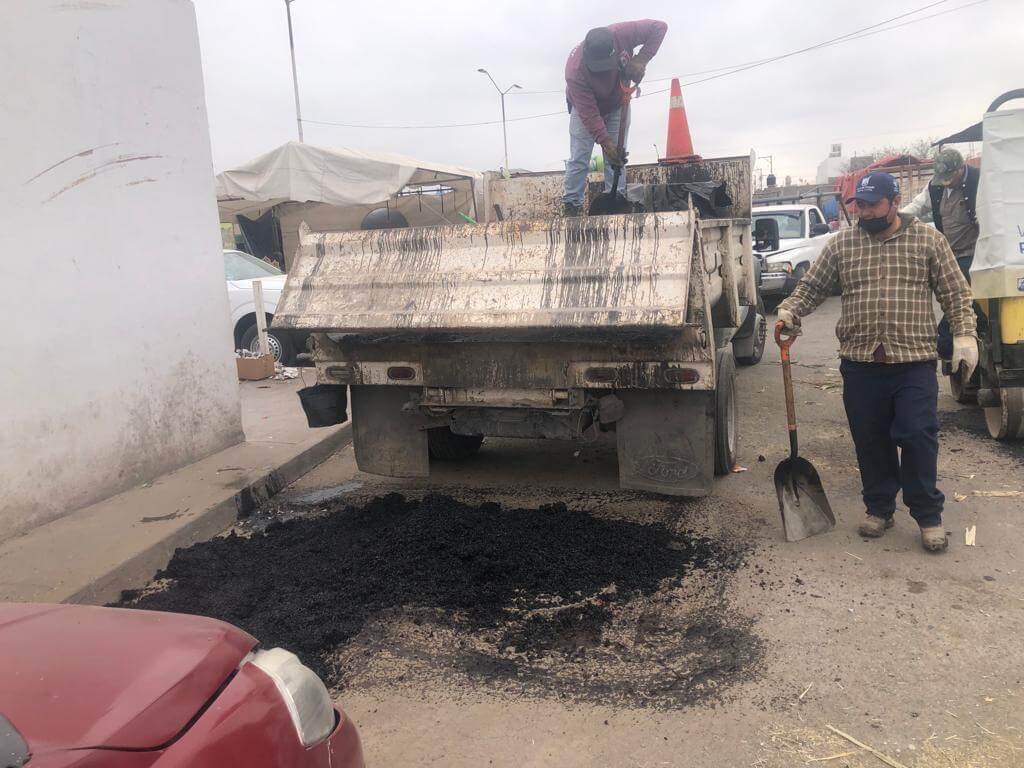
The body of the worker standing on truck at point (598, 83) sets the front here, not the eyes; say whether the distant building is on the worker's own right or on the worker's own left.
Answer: on the worker's own left

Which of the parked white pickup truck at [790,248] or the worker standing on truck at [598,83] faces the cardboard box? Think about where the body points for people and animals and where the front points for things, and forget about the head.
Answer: the parked white pickup truck

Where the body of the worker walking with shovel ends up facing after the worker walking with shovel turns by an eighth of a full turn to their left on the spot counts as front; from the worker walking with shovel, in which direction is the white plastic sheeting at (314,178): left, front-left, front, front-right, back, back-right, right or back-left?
back

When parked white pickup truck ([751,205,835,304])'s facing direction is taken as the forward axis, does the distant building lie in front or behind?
behind

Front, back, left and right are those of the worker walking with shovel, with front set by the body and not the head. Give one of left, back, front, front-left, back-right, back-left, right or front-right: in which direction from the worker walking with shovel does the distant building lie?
back

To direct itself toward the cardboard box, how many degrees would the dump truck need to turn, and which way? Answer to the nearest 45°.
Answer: approximately 45° to its left

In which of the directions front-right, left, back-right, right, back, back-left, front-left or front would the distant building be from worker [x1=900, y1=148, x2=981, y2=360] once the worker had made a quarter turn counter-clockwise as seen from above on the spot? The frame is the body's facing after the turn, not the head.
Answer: back-left

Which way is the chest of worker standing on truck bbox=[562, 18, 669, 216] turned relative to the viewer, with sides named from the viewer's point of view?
facing the viewer and to the right of the viewer

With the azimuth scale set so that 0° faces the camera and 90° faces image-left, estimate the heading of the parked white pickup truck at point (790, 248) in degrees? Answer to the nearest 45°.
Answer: approximately 45°

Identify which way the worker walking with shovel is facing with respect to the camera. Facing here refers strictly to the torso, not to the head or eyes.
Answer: toward the camera

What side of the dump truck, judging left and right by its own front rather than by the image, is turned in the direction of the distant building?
front

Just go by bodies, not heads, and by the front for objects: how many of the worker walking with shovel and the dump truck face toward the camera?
1

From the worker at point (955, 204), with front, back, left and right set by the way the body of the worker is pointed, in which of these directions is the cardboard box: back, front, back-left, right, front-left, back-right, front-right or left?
front-right

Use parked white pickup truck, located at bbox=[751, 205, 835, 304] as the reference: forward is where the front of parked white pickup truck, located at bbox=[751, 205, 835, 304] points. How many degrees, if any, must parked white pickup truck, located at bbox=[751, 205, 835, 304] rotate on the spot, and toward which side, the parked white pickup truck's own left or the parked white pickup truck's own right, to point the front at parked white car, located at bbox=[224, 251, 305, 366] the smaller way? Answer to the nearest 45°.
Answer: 0° — it already faces it

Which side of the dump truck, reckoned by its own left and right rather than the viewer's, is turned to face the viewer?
back

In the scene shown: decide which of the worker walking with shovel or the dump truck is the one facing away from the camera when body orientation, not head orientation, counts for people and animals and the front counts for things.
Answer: the dump truck

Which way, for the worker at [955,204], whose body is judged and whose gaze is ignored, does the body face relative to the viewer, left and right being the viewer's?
facing the viewer and to the left of the viewer
